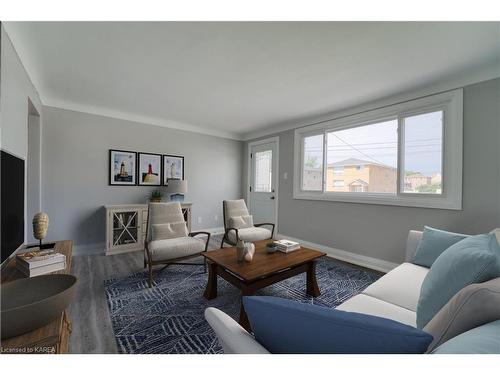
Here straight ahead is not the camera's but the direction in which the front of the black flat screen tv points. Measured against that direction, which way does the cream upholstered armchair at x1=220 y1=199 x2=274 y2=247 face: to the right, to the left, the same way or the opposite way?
to the right

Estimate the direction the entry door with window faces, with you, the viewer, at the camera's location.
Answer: facing the viewer and to the left of the viewer

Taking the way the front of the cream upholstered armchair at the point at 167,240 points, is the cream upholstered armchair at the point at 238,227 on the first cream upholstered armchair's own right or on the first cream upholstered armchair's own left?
on the first cream upholstered armchair's own left

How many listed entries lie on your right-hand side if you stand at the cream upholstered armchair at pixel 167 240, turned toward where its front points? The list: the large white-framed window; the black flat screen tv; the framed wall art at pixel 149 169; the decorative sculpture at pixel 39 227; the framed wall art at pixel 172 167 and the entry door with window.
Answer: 2

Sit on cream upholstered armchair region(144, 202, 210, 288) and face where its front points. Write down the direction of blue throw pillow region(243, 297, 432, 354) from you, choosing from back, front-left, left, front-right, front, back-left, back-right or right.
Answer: front-right

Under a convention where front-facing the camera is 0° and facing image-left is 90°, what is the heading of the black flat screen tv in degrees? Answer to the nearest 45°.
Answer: approximately 270°

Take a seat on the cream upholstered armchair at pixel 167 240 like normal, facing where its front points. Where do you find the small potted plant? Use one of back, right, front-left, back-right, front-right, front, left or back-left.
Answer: back-left

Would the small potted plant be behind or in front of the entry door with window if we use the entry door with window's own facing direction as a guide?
in front

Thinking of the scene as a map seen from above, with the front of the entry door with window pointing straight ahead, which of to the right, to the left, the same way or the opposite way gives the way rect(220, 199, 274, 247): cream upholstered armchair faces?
to the left

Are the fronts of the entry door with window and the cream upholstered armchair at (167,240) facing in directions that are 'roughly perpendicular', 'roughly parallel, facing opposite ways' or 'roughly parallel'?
roughly perpendicular

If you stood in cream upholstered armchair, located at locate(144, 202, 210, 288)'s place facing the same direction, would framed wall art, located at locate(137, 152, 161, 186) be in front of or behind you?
behind

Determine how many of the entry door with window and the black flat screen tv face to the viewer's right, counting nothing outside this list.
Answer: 1

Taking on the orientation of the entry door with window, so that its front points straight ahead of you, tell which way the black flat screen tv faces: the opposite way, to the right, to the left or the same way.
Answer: the opposite way

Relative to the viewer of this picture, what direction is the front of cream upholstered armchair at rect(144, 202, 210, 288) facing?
facing the viewer and to the right of the viewer

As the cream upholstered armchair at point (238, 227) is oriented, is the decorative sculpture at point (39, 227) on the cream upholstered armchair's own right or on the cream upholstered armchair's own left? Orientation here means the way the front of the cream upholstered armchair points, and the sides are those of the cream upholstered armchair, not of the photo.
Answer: on the cream upholstered armchair's own right
